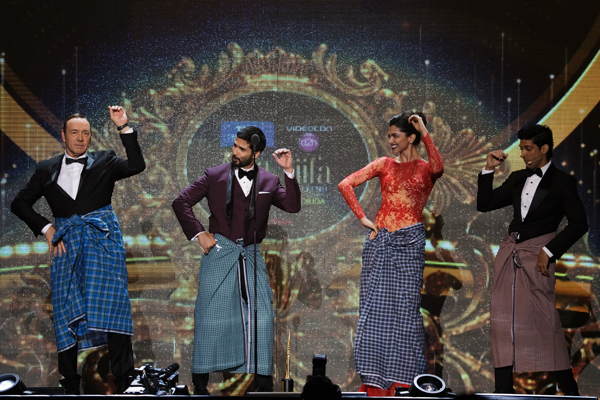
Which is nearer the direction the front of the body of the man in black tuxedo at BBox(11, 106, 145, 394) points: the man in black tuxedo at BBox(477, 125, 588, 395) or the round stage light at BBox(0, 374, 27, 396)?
the round stage light

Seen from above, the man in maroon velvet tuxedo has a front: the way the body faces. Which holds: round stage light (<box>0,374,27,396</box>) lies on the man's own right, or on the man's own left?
on the man's own right

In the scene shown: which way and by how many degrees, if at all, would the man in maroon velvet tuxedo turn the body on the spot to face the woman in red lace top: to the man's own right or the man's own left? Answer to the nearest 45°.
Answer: approximately 90° to the man's own left

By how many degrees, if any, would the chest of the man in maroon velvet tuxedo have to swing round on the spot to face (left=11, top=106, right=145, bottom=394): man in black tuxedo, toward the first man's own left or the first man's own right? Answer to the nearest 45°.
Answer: approximately 90° to the first man's own right

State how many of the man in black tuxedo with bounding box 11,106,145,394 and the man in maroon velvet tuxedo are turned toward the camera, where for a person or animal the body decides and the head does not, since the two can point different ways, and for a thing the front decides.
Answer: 2

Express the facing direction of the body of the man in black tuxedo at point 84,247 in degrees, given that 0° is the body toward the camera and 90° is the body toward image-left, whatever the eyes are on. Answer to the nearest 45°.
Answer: approximately 0°

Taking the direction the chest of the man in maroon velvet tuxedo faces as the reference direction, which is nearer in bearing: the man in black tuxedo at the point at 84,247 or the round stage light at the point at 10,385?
the round stage light

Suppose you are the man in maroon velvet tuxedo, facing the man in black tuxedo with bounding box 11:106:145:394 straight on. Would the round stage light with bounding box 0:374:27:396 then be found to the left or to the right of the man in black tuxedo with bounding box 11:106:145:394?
left

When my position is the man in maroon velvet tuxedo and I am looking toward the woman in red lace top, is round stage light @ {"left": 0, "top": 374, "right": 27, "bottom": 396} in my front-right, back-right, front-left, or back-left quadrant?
back-right

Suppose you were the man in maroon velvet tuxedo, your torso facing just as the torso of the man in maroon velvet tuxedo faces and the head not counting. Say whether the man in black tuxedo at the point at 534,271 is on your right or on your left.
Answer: on your left

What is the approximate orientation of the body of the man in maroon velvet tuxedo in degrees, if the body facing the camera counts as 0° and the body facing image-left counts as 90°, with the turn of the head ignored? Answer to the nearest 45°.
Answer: approximately 0°
